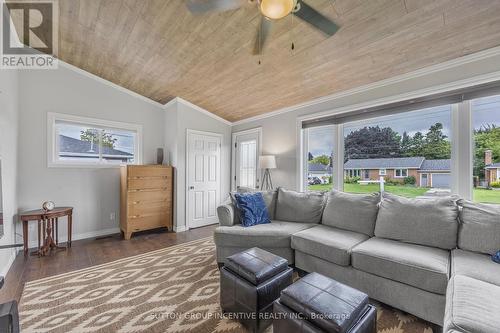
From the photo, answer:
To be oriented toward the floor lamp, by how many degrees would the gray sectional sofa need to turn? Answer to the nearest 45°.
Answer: approximately 90° to its right

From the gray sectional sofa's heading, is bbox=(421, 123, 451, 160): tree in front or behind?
behind

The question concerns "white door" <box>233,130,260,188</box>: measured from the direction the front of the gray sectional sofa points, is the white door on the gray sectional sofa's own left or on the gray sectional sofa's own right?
on the gray sectional sofa's own right

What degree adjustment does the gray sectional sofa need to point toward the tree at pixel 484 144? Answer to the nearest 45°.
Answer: approximately 180°

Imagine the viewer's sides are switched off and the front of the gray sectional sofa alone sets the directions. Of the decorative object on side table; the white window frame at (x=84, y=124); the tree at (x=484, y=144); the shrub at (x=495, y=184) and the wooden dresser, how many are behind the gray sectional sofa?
2

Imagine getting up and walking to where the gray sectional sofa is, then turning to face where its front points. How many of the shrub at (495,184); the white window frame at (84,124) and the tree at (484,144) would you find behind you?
2

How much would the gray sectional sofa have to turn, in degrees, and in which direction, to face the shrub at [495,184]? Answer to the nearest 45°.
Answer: approximately 180°

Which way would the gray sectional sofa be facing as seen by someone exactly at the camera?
facing the viewer and to the left of the viewer

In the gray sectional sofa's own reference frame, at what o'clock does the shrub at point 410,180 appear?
The shrub is roughly at 5 o'clock from the gray sectional sofa.

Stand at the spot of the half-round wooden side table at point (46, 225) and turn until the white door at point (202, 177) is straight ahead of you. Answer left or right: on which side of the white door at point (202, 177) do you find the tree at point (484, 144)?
right

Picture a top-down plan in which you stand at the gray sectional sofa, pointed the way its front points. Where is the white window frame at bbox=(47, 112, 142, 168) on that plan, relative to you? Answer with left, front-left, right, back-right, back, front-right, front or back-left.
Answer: front-right

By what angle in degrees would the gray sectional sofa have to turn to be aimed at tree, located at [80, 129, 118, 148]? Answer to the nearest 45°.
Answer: approximately 45° to its right
